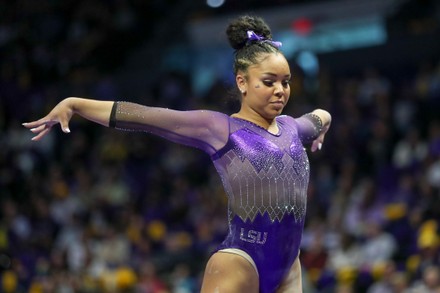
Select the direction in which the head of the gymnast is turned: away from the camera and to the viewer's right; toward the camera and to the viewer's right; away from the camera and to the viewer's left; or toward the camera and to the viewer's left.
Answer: toward the camera and to the viewer's right

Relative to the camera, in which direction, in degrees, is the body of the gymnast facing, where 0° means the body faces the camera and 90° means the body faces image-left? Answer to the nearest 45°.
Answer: approximately 315°
